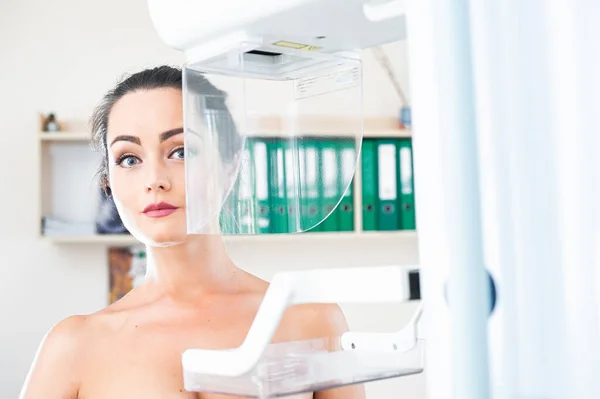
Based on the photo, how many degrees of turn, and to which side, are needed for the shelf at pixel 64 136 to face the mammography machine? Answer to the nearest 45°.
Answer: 0° — it already faces it

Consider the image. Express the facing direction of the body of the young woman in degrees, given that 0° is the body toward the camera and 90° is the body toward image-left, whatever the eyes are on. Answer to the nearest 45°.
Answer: approximately 0°

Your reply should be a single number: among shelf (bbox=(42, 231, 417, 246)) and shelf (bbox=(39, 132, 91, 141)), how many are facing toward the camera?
2

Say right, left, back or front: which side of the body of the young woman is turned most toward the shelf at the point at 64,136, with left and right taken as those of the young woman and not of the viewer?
back

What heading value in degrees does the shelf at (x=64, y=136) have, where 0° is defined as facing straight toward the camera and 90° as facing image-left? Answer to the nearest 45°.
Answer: approximately 0°

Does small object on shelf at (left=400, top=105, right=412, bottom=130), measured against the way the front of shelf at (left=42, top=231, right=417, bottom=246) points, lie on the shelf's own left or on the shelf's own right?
on the shelf's own left

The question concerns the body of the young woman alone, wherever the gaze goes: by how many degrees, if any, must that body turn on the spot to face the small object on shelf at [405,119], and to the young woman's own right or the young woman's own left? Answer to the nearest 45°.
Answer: approximately 135° to the young woman's own left

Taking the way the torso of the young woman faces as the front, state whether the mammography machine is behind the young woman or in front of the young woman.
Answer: in front

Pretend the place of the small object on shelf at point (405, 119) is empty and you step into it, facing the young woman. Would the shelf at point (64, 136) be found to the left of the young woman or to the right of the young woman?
right

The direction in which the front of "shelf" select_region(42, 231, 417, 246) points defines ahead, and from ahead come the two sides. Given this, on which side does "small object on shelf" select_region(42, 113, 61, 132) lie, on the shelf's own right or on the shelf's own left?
on the shelf's own right

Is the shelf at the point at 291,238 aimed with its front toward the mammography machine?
yes
